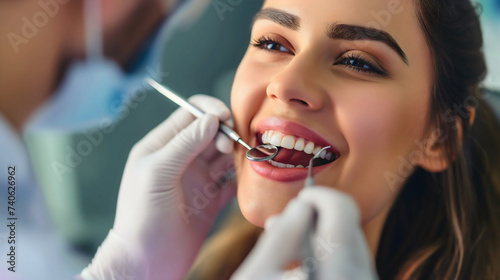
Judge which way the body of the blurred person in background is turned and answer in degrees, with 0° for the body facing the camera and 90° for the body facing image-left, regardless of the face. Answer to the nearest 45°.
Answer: approximately 270°

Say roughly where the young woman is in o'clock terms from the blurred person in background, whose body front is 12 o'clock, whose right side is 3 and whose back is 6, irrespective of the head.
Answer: The young woman is roughly at 1 o'clock from the blurred person in background.
